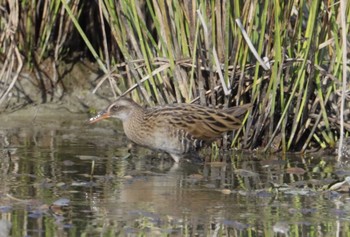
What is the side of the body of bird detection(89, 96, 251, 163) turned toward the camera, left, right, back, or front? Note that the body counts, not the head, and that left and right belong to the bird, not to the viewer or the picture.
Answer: left
